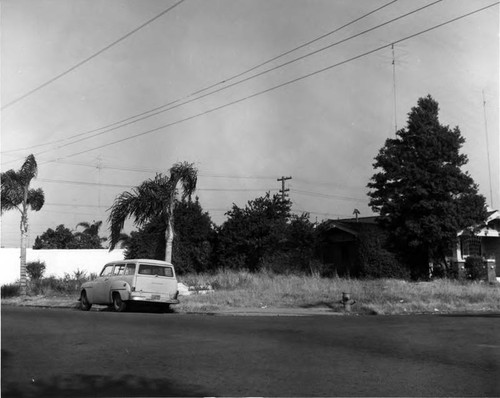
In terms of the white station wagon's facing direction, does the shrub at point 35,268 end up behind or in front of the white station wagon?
in front

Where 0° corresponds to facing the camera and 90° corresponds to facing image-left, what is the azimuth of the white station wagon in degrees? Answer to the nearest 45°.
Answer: approximately 135°

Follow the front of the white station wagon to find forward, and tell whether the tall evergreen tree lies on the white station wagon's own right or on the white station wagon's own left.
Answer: on the white station wagon's own right

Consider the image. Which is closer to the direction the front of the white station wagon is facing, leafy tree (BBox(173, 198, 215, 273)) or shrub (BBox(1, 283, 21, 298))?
the shrub

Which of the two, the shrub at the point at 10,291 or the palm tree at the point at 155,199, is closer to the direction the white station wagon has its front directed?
the shrub

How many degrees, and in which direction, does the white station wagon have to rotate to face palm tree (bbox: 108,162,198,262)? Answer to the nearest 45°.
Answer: approximately 45° to its right

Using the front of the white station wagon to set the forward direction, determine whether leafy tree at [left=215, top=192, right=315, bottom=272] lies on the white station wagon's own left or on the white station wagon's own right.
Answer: on the white station wagon's own right

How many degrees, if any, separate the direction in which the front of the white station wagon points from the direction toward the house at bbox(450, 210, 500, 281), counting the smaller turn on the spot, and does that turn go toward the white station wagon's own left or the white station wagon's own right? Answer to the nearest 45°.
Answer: approximately 90° to the white station wagon's own right

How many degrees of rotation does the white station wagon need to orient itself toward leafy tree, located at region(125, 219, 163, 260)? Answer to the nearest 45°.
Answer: approximately 45° to its right

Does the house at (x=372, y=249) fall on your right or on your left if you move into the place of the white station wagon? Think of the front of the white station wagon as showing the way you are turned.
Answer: on your right

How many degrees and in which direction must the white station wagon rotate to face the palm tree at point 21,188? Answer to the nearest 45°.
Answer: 0° — it already faces it

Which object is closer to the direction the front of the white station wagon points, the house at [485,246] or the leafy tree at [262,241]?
the leafy tree

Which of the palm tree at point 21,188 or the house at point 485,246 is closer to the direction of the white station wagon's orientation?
the palm tree
